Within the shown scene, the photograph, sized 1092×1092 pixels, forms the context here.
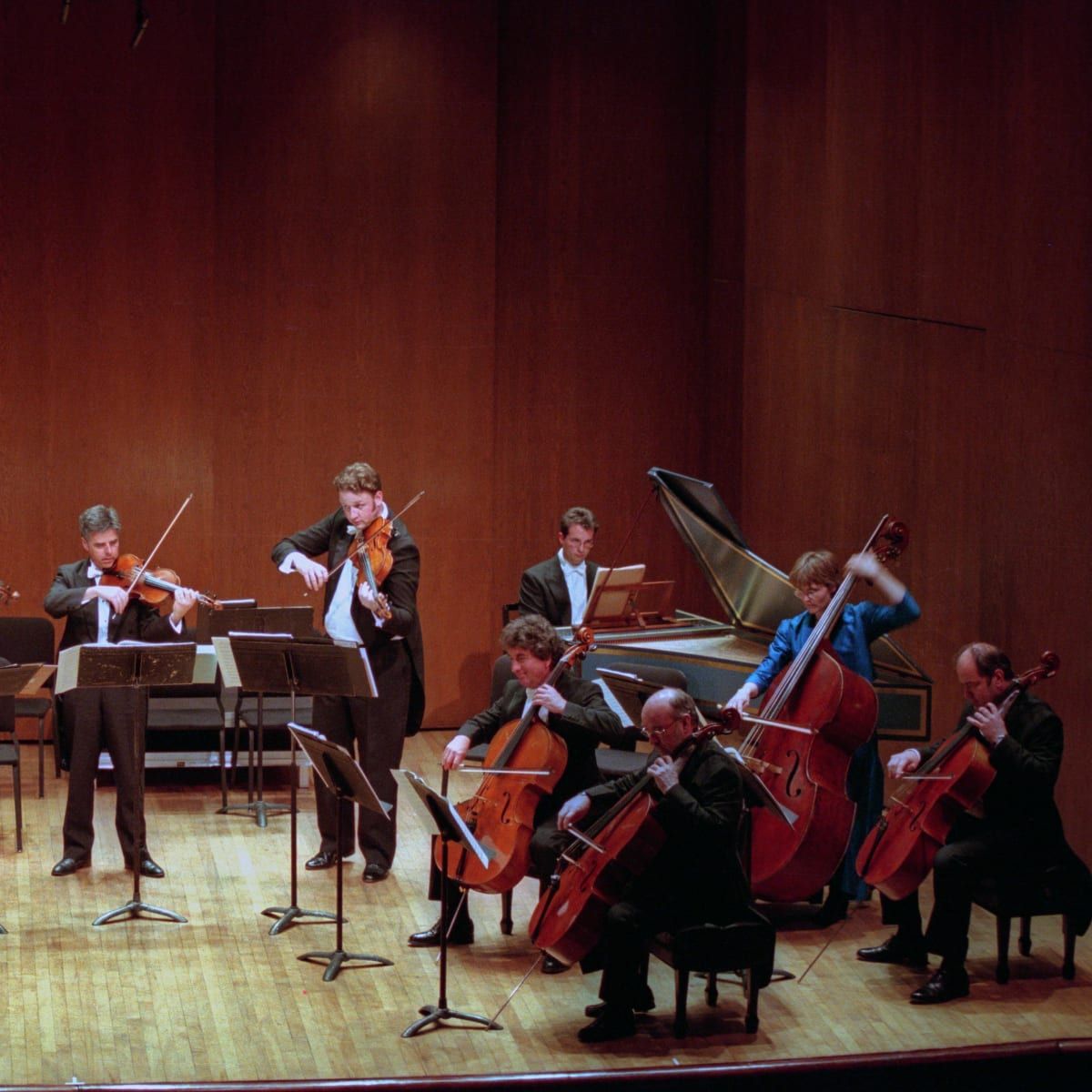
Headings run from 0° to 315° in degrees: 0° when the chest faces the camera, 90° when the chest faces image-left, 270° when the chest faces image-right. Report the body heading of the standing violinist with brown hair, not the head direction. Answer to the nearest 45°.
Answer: approximately 45°

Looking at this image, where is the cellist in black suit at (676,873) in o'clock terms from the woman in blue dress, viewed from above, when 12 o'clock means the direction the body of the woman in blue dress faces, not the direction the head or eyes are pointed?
The cellist in black suit is roughly at 11 o'clock from the woman in blue dress.

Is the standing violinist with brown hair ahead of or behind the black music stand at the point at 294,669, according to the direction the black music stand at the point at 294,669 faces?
ahead

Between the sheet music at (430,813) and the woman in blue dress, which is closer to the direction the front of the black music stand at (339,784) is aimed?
the woman in blue dress

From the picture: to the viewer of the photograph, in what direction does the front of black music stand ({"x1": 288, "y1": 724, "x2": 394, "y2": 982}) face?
facing away from the viewer and to the right of the viewer

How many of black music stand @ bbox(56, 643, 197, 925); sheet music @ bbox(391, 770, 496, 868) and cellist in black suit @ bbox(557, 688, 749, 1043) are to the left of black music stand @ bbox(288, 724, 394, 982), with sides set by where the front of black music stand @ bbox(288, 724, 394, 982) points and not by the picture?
1

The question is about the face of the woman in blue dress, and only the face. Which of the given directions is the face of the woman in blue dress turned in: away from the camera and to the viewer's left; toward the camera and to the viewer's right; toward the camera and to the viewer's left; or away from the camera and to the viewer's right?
toward the camera and to the viewer's left

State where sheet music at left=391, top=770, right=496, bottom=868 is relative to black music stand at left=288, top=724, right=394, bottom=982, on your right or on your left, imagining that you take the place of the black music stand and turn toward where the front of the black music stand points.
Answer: on your right

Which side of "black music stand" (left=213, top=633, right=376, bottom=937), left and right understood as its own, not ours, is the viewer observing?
back

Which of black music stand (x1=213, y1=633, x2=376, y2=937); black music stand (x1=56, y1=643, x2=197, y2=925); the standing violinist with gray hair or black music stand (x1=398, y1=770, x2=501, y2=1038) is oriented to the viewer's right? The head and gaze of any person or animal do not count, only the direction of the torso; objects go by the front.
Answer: black music stand (x1=398, y1=770, x2=501, y2=1038)

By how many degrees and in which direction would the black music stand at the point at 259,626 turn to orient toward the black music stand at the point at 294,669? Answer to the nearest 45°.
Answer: approximately 180°

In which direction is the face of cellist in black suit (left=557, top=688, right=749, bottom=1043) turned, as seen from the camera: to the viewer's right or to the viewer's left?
to the viewer's left

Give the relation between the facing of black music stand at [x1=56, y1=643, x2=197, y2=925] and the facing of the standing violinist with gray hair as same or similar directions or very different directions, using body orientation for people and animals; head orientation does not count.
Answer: very different directions

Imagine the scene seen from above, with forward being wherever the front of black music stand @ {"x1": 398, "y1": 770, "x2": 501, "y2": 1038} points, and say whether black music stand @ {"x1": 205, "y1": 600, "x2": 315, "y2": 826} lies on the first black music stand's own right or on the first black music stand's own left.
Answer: on the first black music stand's own left

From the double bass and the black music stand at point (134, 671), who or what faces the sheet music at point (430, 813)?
the double bass

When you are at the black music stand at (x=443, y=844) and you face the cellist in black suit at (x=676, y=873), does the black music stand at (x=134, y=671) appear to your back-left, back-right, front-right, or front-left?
back-left

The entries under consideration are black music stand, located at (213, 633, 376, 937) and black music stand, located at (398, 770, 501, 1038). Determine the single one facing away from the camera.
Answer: black music stand, located at (213, 633, 376, 937)
